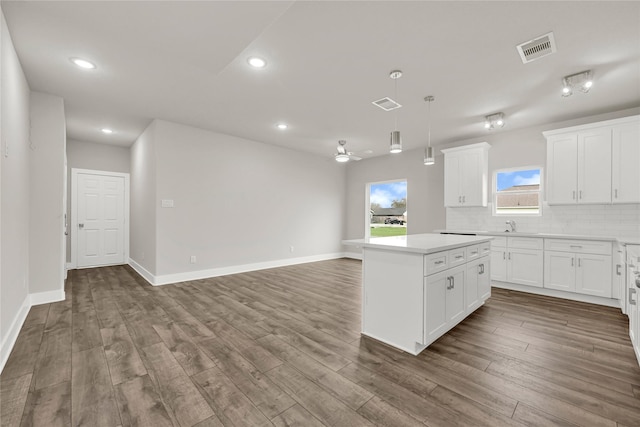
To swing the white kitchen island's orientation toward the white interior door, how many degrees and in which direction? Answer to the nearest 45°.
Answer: approximately 135° to its right

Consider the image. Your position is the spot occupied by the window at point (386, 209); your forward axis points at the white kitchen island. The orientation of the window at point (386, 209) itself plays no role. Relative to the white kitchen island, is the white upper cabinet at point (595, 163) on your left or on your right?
left

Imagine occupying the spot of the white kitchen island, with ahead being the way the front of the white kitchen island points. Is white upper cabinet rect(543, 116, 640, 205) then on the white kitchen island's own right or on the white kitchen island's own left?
on the white kitchen island's own left

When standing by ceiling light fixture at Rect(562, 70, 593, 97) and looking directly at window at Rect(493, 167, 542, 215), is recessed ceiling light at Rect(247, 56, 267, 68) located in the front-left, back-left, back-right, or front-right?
back-left

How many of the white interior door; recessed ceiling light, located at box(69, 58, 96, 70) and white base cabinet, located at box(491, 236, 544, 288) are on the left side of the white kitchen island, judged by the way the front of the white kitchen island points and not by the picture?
1

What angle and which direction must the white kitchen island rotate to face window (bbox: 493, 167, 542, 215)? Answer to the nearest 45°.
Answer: approximately 90° to its left

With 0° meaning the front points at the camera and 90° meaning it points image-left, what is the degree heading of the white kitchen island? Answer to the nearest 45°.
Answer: approximately 315°

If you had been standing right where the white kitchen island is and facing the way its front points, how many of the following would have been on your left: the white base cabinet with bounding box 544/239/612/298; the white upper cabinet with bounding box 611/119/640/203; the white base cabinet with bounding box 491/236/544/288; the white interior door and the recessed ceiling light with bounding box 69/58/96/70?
3

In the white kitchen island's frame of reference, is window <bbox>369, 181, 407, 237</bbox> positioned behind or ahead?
behind

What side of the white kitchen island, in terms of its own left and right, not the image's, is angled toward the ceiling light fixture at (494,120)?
left

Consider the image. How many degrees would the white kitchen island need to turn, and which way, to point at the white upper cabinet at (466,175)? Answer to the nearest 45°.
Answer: approximately 135° to its left

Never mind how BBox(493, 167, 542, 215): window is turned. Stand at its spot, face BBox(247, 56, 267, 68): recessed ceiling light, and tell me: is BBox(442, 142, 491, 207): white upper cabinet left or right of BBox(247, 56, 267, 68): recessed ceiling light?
right

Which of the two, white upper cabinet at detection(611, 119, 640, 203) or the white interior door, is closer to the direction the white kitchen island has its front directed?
the white upper cabinet
